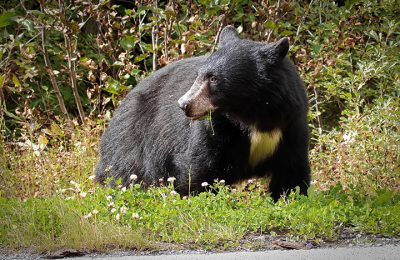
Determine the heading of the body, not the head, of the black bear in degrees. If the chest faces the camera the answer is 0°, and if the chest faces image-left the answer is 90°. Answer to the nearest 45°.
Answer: approximately 315°

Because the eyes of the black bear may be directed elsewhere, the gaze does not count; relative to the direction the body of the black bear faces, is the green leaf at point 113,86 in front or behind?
behind

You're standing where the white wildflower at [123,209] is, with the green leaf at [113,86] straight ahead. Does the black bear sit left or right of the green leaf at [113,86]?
right

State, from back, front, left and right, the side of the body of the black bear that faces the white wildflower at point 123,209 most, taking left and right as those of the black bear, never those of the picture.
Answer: right

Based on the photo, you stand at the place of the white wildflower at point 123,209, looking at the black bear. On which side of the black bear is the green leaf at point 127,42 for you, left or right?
left

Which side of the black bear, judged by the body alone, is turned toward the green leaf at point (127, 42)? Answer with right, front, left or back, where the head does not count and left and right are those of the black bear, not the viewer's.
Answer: back
